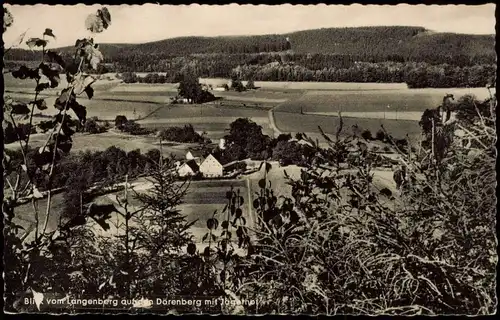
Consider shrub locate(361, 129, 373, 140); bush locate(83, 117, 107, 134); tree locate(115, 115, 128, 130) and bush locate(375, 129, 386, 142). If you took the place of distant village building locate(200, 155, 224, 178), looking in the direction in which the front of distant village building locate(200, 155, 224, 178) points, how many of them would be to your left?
2

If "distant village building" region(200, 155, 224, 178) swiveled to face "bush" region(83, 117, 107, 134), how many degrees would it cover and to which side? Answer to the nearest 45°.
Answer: approximately 90° to its right

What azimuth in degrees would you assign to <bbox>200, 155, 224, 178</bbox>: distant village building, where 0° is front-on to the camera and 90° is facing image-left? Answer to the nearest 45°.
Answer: approximately 0°

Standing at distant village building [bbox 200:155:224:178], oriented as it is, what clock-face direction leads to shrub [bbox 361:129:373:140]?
The shrub is roughly at 9 o'clock from the distant village building.

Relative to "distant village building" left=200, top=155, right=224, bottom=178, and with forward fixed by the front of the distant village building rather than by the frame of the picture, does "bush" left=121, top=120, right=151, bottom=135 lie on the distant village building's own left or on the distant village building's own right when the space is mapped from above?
on the distant village building's own right

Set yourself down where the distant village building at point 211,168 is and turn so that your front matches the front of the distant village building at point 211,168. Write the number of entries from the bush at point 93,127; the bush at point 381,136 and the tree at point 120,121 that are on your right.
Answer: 2

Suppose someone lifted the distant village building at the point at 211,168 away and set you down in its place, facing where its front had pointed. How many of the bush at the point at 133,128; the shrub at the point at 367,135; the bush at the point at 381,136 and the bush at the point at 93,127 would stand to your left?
2

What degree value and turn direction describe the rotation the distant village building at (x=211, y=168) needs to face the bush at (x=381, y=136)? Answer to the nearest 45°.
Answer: approximately 90° to its left

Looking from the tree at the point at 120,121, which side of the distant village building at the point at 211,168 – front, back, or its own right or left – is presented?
back
